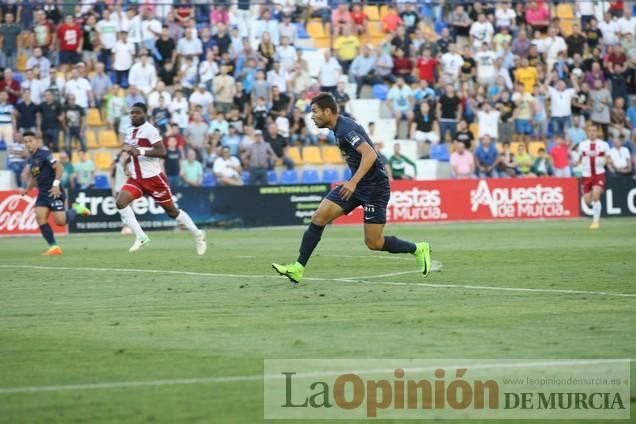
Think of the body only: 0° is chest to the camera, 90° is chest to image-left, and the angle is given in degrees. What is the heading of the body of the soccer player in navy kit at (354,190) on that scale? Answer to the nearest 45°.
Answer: approximately 90°

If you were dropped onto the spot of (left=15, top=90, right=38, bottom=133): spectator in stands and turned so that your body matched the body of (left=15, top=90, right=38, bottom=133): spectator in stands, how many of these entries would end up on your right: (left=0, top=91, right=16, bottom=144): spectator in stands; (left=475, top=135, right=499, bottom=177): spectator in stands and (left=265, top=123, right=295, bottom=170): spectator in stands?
1

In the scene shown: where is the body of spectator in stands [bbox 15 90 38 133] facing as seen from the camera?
toward the camera

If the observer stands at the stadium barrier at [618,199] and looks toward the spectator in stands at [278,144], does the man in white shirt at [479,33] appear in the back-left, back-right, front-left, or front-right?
front-right

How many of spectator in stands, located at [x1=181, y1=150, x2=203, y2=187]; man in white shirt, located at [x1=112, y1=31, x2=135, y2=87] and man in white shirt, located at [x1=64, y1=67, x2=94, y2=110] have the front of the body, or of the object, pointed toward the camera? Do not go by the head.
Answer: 3

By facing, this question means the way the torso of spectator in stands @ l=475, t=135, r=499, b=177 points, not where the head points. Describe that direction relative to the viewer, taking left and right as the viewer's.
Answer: facing the viewer

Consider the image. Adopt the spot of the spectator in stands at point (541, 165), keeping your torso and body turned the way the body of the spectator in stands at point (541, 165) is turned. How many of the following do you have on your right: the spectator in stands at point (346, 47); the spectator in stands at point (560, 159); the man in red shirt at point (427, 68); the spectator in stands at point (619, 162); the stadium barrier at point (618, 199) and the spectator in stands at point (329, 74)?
3

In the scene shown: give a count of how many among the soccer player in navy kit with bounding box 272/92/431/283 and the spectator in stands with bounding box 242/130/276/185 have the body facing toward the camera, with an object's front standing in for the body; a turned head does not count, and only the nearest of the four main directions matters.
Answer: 1

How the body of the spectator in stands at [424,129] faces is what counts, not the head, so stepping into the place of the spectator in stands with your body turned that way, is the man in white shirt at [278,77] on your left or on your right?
on your right

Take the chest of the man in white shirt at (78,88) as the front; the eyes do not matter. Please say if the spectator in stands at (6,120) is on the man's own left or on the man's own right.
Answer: on the man's own right

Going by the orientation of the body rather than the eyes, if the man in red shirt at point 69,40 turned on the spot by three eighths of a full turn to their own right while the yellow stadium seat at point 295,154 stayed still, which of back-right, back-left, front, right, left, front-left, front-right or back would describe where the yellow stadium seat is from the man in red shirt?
back-right

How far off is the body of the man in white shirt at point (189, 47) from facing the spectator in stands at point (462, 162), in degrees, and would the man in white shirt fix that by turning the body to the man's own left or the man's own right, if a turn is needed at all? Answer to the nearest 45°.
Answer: approximately 90° to the man's own left

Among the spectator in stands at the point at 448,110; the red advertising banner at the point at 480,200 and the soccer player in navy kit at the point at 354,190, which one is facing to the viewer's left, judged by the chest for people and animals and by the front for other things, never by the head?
the soccer player in navy kit
